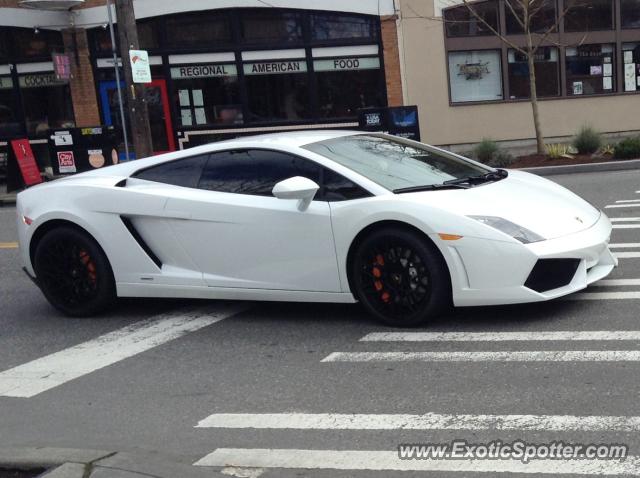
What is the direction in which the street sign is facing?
toward the camera

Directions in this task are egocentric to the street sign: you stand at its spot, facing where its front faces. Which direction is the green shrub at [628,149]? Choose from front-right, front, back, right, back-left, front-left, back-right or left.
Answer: left

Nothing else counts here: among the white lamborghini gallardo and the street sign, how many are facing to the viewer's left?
0

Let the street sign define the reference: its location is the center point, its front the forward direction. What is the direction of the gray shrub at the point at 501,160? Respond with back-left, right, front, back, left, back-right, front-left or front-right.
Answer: left

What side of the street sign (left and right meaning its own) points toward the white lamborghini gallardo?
front

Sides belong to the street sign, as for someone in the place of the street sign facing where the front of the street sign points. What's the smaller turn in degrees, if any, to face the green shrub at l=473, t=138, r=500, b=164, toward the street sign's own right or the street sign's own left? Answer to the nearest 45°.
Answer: approximately 90° to the street sign's own left

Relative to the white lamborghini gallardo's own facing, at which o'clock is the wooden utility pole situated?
The wooden utility pole is roughly at 7 o'clock from the white lamborghini gallardo.

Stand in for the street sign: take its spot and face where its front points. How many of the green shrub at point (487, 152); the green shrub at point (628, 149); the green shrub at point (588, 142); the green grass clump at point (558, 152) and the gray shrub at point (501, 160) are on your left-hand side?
5

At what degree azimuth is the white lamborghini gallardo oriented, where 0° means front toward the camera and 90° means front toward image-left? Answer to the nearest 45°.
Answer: approximately 315°

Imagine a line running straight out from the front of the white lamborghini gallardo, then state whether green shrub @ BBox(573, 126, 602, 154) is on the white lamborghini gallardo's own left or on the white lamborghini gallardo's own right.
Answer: on the white lamborghini gallardo's own left

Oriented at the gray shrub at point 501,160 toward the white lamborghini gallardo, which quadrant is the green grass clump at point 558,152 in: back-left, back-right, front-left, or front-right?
back-left

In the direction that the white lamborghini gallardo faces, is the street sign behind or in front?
behind
